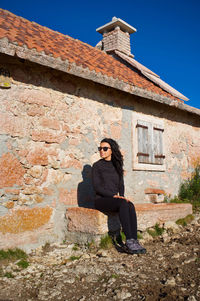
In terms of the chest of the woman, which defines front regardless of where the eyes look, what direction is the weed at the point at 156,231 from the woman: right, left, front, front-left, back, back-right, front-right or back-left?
left

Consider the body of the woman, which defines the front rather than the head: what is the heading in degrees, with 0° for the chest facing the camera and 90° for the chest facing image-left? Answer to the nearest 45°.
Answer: approximately 315°

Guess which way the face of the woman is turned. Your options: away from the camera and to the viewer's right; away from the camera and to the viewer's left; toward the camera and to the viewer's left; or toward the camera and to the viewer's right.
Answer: toward the camera and to the viewer's left

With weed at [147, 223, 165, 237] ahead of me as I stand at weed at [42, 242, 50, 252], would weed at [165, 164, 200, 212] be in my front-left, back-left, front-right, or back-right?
front-left

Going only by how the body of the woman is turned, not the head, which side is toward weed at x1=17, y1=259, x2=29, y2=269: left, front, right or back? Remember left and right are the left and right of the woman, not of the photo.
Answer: right

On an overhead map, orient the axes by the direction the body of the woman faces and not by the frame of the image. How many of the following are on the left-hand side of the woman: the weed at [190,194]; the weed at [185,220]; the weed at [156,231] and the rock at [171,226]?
4

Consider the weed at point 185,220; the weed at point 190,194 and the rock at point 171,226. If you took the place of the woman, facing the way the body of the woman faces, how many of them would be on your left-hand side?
3

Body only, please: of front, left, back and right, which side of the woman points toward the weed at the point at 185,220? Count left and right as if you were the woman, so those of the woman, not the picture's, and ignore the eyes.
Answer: left

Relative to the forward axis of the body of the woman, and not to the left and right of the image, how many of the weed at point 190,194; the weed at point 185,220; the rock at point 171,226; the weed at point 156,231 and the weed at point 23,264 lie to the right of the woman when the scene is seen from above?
1

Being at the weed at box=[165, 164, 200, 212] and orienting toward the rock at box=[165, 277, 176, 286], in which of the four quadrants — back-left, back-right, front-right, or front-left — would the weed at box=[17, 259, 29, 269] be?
front-right

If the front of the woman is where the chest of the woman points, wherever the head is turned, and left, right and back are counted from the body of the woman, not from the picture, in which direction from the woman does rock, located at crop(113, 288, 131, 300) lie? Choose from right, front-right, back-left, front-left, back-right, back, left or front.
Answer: front-right

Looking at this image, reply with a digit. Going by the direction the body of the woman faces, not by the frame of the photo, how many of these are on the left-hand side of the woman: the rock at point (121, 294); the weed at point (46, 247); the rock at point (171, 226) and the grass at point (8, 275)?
1

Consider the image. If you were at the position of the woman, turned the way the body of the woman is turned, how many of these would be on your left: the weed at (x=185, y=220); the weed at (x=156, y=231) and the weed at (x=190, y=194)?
3

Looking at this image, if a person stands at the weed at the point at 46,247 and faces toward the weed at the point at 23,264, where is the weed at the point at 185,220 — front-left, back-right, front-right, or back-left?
back-left

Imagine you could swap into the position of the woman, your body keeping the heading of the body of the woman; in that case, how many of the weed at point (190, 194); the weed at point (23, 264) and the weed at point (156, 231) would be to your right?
1

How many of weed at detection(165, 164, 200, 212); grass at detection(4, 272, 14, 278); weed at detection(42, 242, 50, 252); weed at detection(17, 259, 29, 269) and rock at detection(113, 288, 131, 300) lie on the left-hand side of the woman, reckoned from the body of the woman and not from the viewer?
1

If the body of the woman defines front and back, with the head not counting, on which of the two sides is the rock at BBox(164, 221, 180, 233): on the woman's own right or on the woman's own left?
on the woman's own left

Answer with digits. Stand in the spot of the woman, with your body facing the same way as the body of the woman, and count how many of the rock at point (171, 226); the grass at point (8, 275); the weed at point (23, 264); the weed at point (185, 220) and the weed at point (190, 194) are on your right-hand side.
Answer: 2

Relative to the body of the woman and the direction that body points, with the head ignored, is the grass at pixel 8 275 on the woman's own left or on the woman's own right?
on the woman's own right
